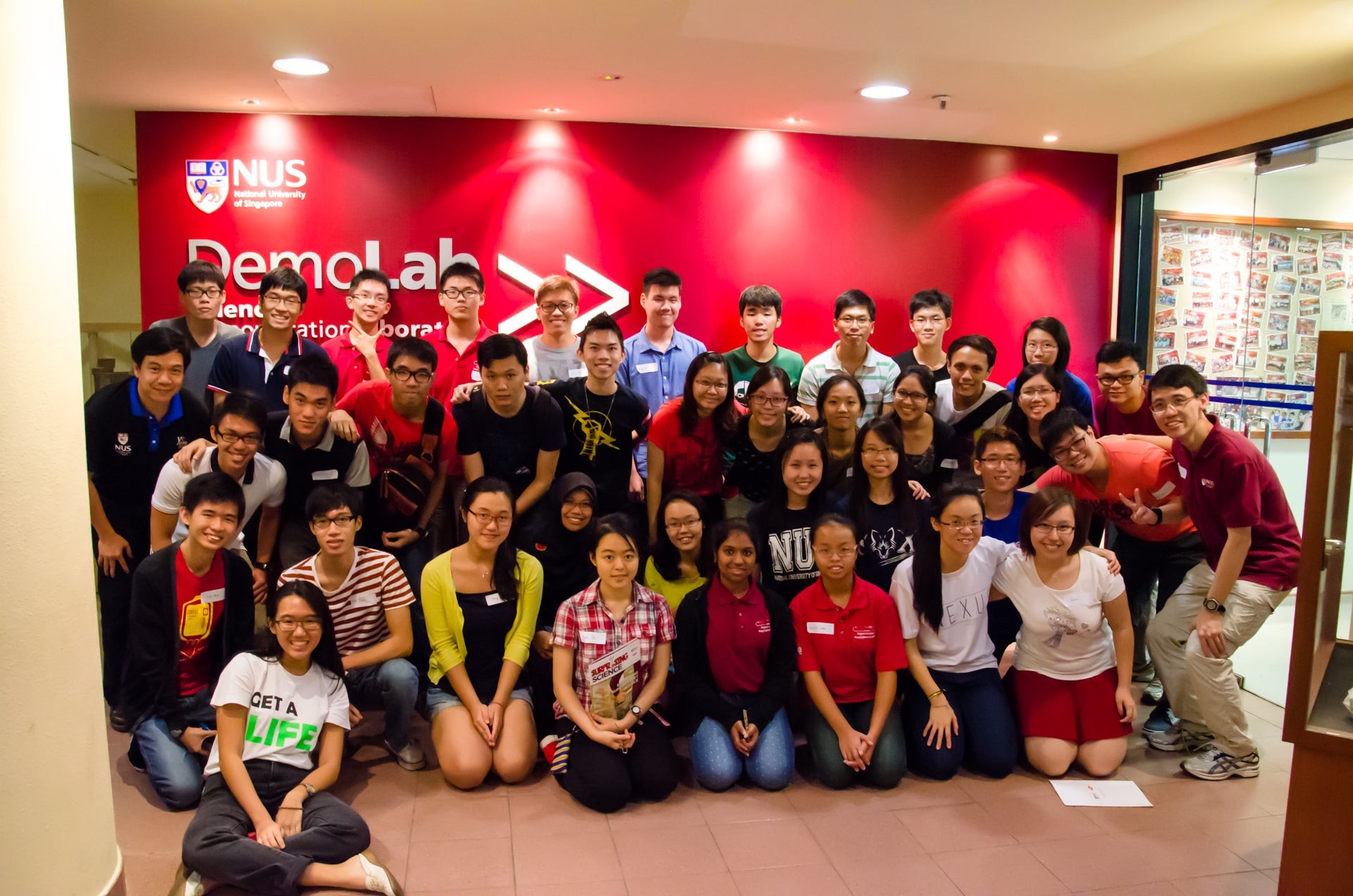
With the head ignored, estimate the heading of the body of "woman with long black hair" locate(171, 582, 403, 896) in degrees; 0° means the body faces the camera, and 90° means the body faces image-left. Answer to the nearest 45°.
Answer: approximately 0°

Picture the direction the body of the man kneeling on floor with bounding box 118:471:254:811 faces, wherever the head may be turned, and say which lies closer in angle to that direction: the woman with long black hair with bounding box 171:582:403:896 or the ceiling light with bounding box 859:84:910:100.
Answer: the woman with long black hair

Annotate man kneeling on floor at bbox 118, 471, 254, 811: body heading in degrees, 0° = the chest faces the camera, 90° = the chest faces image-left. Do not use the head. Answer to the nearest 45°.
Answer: approximately 315°

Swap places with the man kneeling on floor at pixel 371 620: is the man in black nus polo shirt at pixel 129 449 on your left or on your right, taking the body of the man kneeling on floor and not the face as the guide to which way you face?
on your right

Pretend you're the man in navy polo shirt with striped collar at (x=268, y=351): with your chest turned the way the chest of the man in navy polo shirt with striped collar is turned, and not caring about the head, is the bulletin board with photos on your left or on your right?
on your left

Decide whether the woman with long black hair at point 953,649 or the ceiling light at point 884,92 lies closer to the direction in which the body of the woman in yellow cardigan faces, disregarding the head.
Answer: the woman with long black hair
